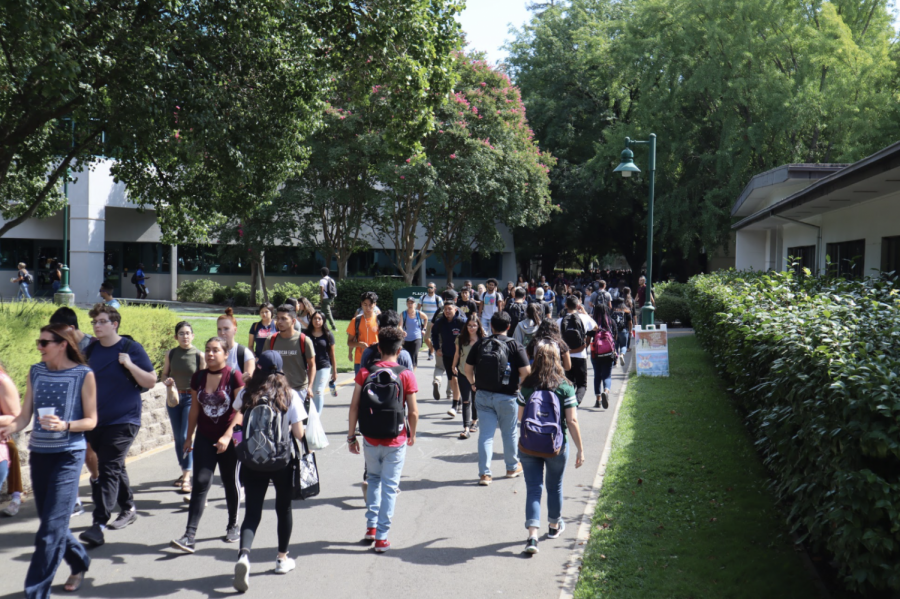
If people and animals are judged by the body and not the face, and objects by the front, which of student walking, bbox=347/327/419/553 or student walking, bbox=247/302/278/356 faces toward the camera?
student walking, bbox=247/302/278/356

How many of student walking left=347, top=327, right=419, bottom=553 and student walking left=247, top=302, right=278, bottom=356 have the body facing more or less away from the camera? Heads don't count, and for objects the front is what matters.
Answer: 1

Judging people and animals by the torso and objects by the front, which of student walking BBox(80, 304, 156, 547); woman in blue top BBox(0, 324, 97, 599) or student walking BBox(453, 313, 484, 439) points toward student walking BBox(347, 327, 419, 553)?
student walking BBox(453, 313, 484, 439)

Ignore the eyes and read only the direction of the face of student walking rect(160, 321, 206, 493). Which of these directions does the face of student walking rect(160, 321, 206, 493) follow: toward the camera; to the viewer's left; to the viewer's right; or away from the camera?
toward the camera

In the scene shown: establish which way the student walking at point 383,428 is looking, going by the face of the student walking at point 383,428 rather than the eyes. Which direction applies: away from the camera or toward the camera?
away from the camera

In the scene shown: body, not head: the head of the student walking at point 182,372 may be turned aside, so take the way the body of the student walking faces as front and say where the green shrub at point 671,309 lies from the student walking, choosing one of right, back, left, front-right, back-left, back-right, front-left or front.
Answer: back-left

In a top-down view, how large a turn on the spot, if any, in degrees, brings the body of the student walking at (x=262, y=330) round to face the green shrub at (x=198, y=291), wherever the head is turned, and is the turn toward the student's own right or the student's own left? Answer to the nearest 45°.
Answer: approximately 180°

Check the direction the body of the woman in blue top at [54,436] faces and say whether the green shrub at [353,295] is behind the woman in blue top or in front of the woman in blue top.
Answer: behind

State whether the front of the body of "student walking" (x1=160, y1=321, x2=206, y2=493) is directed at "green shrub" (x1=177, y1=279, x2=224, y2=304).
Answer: no

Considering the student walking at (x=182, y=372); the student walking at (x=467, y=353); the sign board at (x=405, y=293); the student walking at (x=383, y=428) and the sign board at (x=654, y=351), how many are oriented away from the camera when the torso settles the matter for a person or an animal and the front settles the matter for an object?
1

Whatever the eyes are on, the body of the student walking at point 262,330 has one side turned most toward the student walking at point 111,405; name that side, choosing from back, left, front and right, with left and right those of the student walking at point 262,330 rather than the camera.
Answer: front

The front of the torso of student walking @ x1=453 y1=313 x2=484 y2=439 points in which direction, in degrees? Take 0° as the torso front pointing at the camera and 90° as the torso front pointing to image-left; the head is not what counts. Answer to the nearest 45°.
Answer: approximately 0°

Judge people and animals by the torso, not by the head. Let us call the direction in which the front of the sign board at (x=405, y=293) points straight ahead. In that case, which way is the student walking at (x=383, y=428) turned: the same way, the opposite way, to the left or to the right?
the opposite way

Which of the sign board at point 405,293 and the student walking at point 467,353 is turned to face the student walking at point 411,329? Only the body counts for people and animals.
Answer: the sign board

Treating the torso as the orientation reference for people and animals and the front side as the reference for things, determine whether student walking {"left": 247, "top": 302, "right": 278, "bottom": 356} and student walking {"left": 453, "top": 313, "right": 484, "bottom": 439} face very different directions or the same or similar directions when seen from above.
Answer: same or similar directions

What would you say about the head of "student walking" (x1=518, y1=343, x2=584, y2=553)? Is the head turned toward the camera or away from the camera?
away from the camera

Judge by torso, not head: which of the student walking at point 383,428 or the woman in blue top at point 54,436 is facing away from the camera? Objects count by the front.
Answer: the student walking

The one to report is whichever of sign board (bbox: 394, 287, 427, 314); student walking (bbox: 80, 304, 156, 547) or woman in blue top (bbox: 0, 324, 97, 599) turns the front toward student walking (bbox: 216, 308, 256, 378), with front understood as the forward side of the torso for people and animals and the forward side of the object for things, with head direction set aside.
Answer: the sign board

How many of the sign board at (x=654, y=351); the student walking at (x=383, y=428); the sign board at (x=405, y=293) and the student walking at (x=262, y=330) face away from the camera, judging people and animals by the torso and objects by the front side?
1

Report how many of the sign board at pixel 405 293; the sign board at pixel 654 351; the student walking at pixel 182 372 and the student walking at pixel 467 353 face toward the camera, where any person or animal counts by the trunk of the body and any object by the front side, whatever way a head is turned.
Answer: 4

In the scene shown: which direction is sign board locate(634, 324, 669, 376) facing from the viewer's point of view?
toward the camera

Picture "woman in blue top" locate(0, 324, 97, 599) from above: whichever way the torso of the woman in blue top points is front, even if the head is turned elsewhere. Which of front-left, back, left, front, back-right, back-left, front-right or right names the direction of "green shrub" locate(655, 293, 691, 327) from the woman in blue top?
back

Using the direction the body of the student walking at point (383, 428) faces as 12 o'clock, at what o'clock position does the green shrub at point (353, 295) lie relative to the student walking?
The green shrub is roughly at 12 o'clock from the student walking.

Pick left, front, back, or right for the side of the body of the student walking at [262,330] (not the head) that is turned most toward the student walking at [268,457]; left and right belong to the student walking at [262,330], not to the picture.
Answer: front

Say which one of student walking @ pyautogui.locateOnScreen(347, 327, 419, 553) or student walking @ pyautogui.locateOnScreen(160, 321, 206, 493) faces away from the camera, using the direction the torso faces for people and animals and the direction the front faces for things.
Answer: student walking @ pyautogui.locateOnScreen(347, 327, 419, 553)
